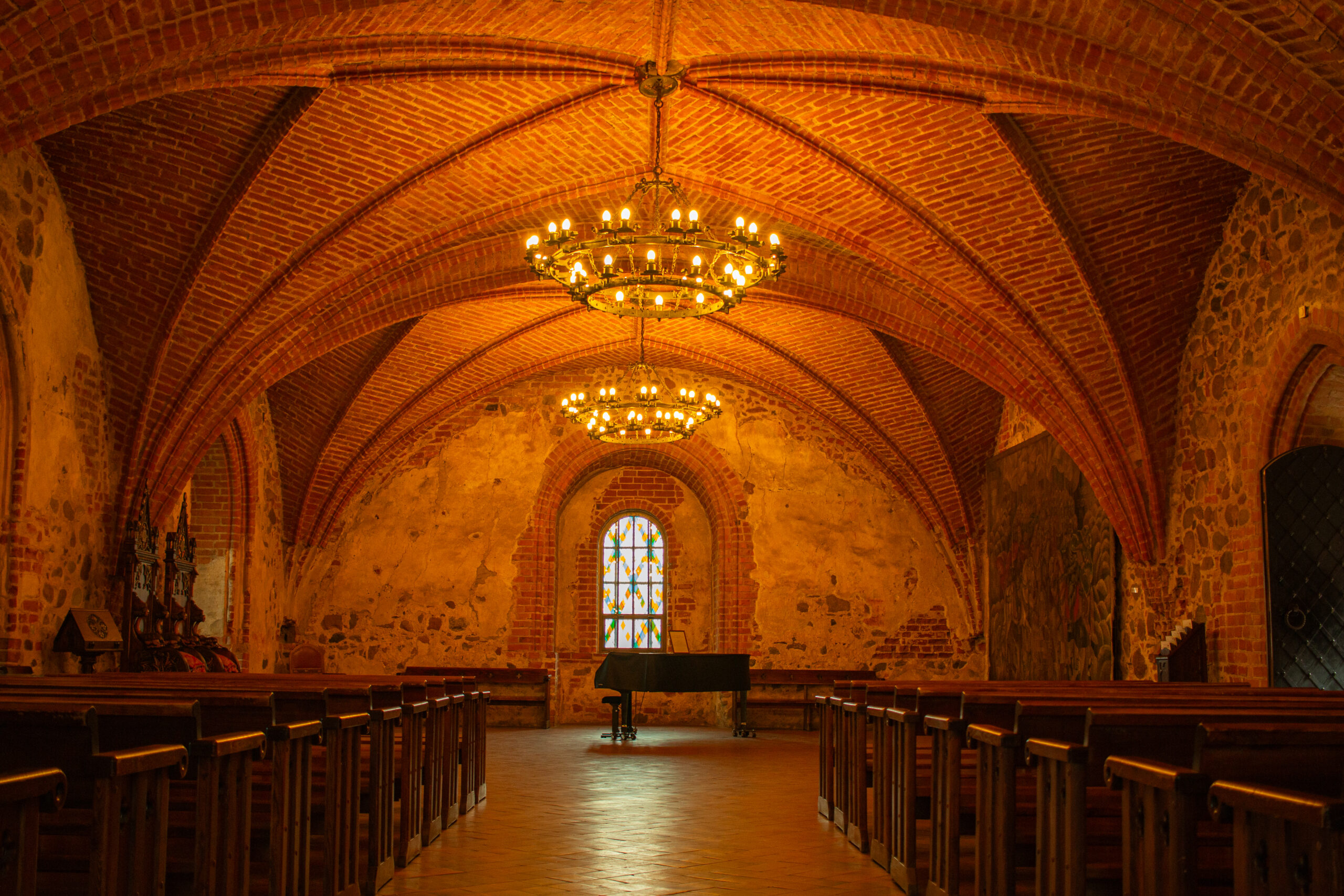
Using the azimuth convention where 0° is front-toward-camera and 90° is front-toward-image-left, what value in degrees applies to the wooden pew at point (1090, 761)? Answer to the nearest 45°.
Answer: approximately 135°

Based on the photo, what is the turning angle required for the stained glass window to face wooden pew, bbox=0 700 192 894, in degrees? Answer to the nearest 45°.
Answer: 0° — it already faces it

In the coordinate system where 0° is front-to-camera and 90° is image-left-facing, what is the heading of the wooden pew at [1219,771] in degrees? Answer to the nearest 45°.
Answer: approximately 135°

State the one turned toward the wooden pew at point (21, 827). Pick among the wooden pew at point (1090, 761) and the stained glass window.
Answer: the stained glass window

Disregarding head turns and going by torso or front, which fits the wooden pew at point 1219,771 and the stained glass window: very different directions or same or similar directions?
very different directions
